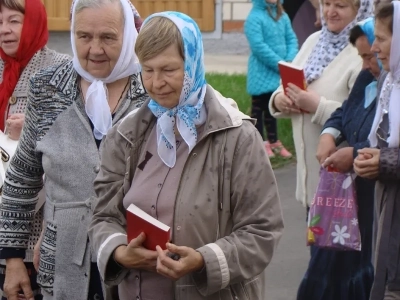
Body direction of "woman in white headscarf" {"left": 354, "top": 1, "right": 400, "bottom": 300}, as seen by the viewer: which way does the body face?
to the viewer's left

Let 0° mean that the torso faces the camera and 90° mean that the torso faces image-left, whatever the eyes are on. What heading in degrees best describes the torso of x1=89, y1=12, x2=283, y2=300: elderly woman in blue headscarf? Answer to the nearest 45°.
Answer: approximately 45°

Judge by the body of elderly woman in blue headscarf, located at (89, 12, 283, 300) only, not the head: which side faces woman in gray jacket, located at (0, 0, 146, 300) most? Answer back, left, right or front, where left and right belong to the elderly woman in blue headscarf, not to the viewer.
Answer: right

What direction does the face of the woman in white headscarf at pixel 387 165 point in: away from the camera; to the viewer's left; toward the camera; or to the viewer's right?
to the viewer's left

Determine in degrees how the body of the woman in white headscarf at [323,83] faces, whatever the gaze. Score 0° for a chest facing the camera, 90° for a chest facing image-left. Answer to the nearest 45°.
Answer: approximately 45°

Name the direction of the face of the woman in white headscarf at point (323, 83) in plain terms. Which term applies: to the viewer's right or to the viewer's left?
to the viewer's left
